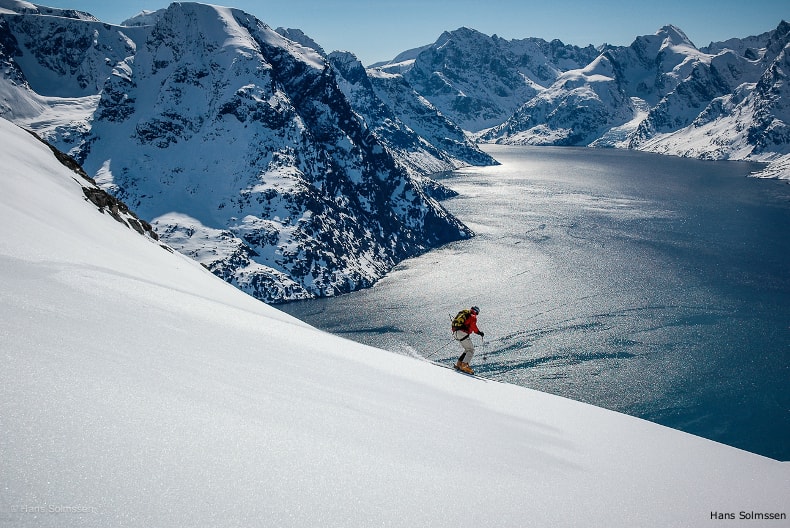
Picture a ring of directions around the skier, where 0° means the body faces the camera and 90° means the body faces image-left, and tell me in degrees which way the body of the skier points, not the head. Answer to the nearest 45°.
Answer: approximately 270°
